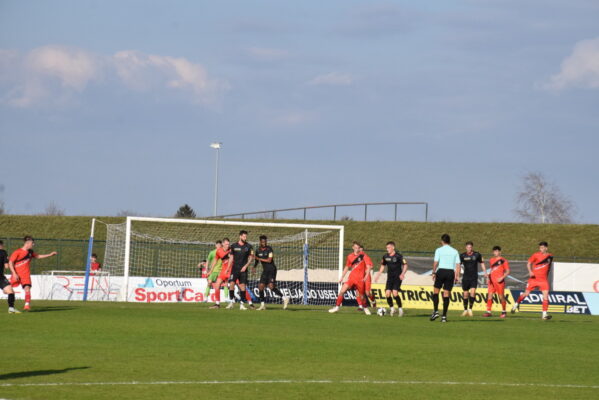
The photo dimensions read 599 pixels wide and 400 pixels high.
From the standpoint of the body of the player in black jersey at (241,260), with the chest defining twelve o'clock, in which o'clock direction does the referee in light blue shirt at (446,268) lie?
The referee in light blue shirt is roughly at 10 o'clock from the player in black jersey.

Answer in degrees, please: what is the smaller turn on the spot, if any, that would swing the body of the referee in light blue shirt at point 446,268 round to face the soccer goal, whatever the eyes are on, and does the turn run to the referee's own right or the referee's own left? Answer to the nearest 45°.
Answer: approximately 45° to the referee's own left

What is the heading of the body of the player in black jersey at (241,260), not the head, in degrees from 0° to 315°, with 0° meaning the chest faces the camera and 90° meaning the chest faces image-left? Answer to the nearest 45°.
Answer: approximately 0°
